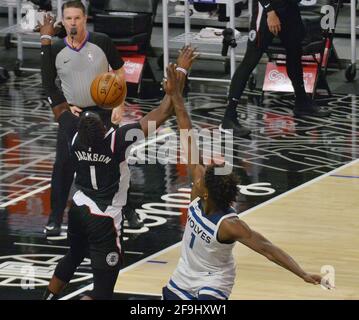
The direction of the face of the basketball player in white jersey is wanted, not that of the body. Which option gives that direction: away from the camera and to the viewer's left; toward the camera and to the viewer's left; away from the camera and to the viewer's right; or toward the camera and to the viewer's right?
away from the camera and to the viewer's left

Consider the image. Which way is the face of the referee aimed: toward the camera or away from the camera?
toward the camera

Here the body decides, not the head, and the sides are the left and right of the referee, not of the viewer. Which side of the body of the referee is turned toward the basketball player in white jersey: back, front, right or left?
front

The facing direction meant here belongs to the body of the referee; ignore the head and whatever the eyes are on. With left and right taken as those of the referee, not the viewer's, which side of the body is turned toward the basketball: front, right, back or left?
front

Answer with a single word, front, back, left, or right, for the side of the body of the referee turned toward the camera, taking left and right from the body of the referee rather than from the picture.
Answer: front
